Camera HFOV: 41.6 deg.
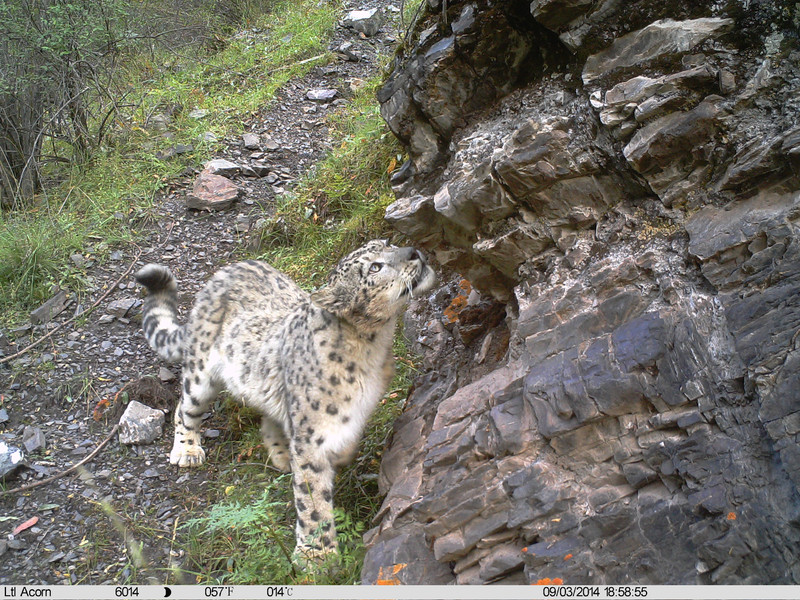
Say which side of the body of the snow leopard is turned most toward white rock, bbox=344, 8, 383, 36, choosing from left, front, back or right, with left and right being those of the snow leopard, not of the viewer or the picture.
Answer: left

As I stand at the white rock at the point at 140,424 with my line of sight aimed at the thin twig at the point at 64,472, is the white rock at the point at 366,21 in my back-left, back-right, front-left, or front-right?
back-right

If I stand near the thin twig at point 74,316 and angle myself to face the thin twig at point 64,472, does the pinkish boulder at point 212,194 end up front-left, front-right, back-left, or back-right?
back-left

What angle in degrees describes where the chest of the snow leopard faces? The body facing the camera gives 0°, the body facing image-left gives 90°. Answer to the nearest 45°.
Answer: approximately 315°

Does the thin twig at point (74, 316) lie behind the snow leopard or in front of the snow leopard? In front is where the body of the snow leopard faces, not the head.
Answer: behind

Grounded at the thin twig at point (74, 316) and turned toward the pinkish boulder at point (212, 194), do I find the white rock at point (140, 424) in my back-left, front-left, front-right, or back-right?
back-right

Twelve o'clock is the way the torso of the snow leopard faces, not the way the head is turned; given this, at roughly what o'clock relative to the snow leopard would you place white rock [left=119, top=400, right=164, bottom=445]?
The white rock is roughly at 6 o'clock from the snow leopard.
